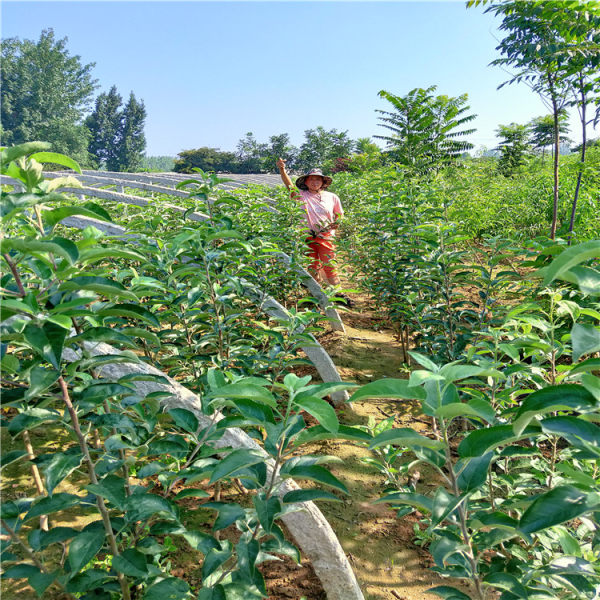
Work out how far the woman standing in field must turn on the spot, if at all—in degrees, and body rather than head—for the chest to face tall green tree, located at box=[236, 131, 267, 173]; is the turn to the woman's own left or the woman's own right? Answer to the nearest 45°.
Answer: approximately 180°

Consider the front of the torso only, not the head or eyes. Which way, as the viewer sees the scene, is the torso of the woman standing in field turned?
toward the camera

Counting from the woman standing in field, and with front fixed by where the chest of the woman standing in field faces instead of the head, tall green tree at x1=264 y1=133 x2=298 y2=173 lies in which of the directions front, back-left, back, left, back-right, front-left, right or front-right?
back

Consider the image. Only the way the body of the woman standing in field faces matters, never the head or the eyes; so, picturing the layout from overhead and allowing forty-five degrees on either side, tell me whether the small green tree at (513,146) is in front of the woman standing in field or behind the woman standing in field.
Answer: behind

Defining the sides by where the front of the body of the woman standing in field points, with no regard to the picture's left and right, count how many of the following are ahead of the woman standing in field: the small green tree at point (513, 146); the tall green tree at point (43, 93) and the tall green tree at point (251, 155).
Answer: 0

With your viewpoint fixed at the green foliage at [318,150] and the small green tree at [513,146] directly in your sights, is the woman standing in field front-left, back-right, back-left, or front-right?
front-right

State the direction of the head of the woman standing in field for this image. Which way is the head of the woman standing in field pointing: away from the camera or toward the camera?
toward the camera

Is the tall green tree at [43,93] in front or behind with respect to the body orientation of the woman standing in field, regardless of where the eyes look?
behind

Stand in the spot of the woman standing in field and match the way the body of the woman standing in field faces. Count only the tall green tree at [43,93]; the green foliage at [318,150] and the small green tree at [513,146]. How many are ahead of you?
0

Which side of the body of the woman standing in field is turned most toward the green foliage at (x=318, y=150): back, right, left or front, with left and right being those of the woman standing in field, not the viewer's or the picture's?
back
